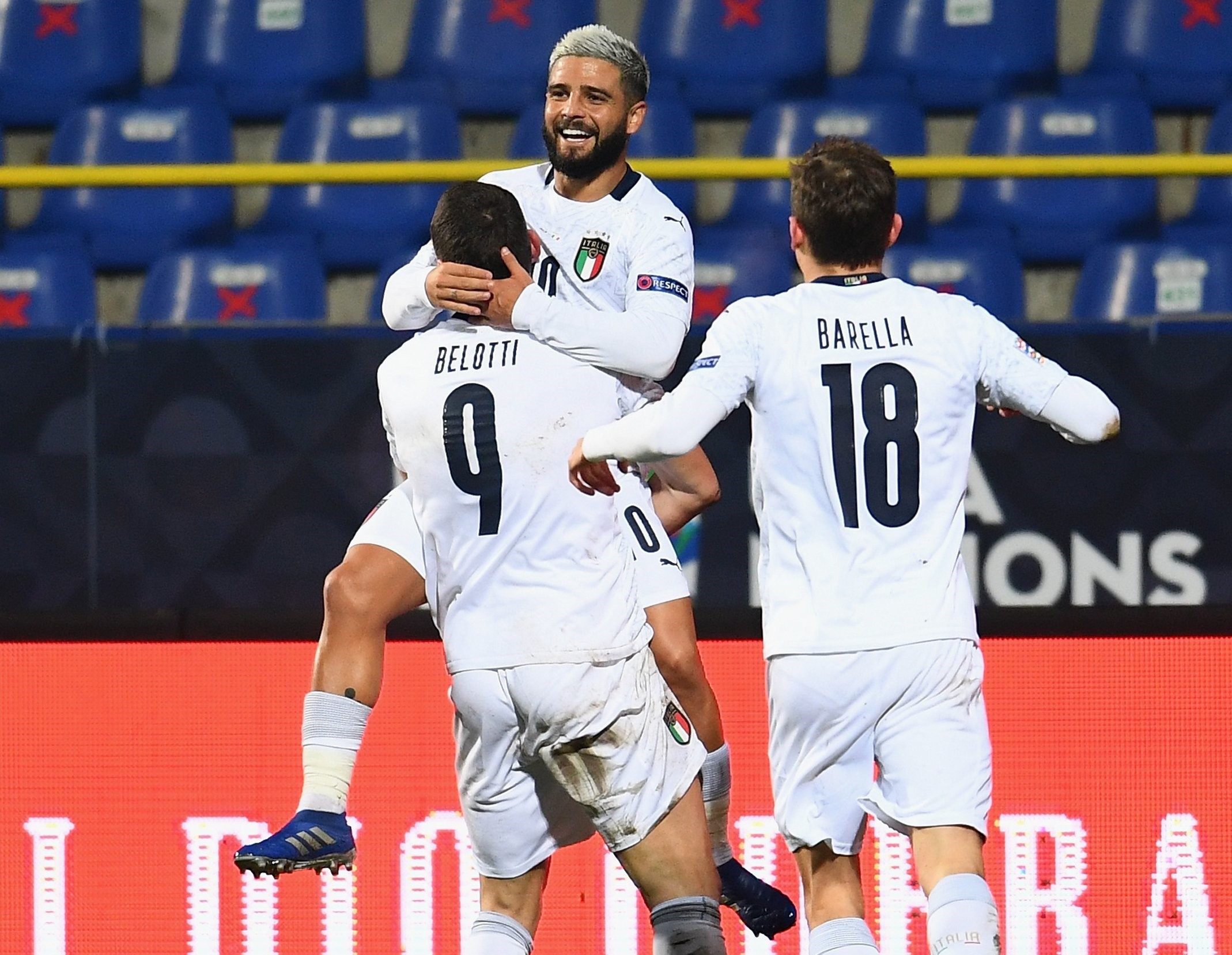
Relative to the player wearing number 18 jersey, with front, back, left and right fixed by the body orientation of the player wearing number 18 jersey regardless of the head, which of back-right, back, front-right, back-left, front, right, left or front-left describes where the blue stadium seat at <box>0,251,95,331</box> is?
front-left

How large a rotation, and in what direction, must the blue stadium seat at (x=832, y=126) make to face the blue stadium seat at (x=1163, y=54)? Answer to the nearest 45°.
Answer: approximately 90° to its left

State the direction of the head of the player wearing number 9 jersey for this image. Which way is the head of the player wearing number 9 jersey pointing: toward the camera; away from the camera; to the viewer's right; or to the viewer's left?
away from the camera

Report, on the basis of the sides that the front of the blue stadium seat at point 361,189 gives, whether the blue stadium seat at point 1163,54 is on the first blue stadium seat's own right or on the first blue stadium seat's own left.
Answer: on the first blue stadium seat's own left

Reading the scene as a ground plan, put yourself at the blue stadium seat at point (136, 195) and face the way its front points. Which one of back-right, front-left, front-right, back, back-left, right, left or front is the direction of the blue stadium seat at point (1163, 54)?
left

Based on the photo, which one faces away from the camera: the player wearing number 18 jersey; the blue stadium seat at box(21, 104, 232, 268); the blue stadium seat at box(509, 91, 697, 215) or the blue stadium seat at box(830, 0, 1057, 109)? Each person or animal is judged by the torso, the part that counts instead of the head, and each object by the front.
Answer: the player wearing number 18 jersey

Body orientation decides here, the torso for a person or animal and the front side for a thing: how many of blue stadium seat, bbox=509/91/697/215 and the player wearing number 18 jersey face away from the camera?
1

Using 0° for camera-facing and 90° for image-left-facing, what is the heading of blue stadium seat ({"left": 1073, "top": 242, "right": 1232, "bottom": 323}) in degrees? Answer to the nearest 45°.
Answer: approximately 0°

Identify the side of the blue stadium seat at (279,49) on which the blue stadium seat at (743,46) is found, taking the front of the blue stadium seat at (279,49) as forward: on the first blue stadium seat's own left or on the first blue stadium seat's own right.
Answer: on the first blue stadium seat's own left

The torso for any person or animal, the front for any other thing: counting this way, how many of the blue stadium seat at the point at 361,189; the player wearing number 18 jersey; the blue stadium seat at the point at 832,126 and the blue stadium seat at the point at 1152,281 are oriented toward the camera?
3

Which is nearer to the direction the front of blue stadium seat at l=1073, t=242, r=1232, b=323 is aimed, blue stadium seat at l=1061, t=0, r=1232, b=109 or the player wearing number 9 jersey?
the player wearing number 9 jersey

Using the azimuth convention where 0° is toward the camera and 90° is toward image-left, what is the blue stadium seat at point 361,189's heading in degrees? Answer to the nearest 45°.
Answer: approximately 0°

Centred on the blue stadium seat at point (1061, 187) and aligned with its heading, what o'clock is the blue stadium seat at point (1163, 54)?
the blue stadium seat at point (1163, 54) is roughly at 7 o'clock from the blue stadium seat at point (1061, 187).
